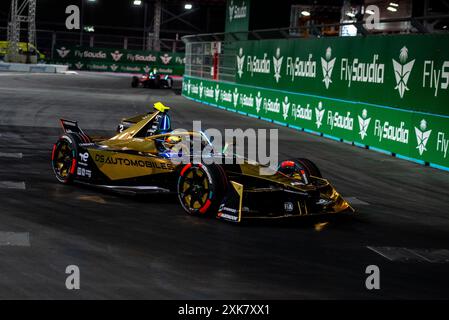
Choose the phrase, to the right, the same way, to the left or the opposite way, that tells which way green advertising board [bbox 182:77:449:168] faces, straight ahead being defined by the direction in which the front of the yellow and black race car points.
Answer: to the right

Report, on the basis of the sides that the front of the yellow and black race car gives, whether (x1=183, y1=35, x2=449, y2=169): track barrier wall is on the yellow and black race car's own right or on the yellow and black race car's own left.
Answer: on the yellow and black race car's own left

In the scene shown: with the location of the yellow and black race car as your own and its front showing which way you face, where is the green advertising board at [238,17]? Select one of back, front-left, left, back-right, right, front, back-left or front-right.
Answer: back-left

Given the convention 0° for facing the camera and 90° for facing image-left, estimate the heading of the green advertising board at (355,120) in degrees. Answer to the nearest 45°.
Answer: approximately 45°

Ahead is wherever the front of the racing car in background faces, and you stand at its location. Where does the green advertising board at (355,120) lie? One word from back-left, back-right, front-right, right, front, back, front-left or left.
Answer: front-left

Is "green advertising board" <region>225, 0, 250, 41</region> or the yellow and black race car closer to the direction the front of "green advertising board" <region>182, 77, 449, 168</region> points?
the yellow and black race car

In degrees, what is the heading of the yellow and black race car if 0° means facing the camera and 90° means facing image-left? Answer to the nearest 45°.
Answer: approximately 315°

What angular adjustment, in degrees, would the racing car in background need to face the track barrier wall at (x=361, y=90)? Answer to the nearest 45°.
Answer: approximately 45° to its left

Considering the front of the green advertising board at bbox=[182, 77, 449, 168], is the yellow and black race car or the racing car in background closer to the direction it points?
the yellow and black race car

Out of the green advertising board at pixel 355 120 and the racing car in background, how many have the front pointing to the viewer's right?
0

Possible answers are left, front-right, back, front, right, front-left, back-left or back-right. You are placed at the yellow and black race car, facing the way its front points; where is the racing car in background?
back-left

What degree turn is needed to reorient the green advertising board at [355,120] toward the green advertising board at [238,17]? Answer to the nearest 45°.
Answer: approximately 135° to its right
